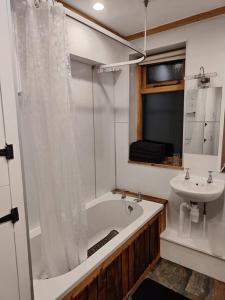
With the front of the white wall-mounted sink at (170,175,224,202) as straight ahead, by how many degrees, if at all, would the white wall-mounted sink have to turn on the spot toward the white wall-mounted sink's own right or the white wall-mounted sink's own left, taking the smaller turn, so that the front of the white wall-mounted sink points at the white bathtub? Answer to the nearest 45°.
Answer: approximately 45° to the white wall-mounted sink's own right

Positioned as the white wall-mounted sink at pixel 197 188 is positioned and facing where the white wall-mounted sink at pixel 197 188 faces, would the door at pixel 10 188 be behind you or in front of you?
in front

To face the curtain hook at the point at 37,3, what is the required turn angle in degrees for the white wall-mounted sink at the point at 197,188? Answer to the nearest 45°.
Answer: approximately 45° to its right

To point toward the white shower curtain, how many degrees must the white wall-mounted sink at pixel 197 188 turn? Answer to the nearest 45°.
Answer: approximately 45° to its right
